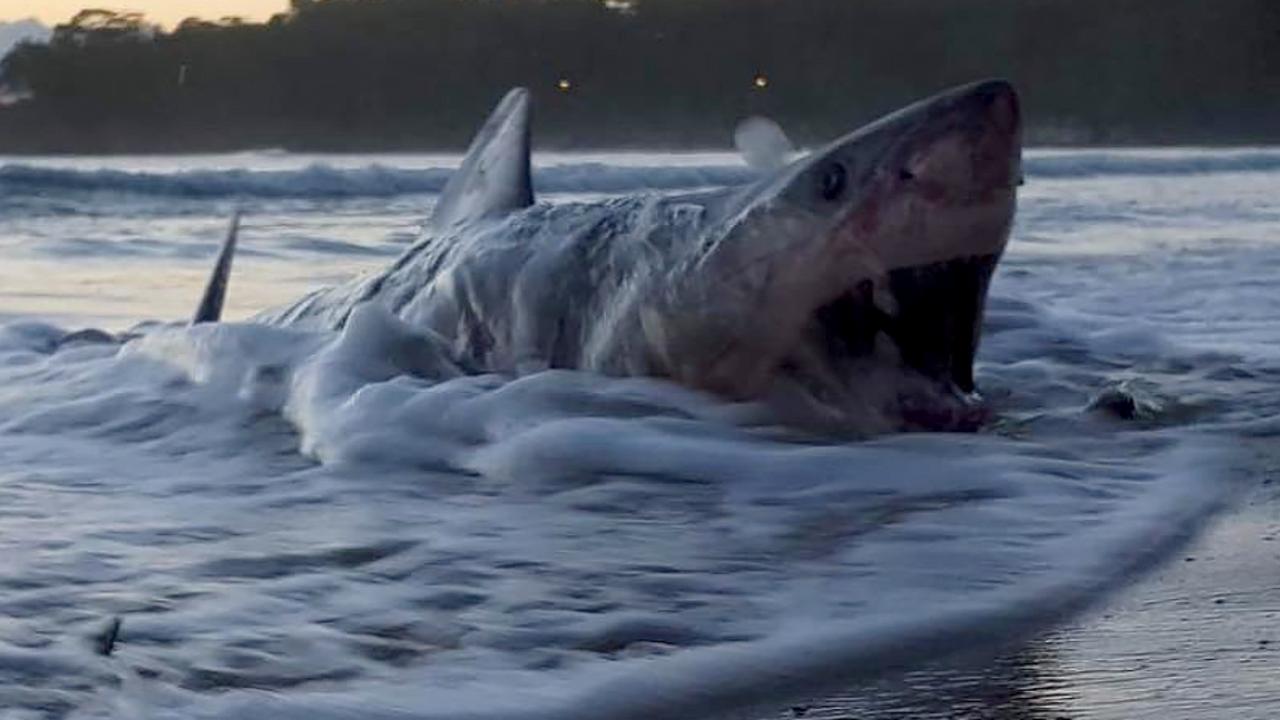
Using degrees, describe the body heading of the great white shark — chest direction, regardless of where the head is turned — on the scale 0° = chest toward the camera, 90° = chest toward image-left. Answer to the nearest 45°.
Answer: approximately 315°
